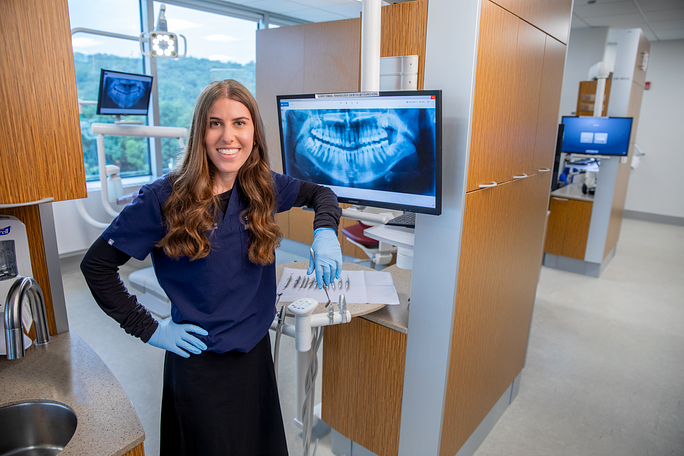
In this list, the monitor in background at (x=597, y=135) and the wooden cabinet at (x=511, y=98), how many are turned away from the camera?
0

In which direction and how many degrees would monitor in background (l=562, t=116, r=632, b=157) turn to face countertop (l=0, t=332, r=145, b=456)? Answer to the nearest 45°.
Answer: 0° — it already faces it

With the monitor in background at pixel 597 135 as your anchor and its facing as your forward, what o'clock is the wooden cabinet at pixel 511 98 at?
The wooden cabinet is roughly at 12 o'clock from the monitor in background.

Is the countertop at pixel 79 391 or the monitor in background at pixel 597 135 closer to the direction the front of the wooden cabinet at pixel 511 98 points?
the countertop

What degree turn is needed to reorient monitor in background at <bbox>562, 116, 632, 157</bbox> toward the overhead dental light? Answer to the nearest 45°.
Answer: approximately 45° to its right

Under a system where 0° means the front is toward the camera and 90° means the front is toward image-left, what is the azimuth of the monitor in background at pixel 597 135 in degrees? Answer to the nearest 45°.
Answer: approximately 0°

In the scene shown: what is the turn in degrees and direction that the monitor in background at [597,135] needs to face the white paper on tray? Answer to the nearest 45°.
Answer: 0° — it already faces it
